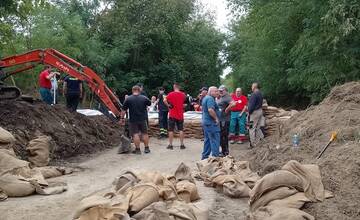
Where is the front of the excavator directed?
to the viewer's right

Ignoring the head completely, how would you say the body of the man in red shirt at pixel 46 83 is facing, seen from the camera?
to the viewer's right

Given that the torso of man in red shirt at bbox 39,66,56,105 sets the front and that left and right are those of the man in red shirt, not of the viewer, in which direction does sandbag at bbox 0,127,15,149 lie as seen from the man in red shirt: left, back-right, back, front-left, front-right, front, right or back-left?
right

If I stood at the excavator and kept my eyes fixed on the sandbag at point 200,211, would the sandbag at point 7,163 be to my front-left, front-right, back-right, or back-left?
front-right
